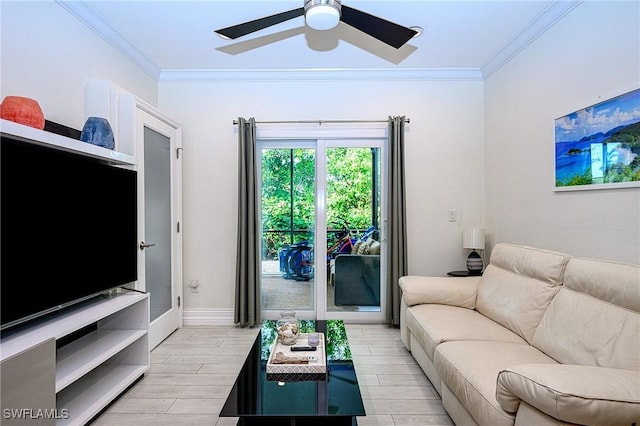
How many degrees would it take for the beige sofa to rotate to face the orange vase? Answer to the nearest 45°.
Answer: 0° — it already faces it

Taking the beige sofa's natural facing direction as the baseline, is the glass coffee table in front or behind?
in front

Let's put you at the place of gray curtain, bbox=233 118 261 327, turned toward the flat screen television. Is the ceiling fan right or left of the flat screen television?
left

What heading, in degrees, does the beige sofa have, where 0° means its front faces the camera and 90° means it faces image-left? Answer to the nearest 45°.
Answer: approximately 45°

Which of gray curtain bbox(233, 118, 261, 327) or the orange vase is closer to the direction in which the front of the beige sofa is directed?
the orange vase

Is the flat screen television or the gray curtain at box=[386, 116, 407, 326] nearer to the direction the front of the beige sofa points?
the flat screen television

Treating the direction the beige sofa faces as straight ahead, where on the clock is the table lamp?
The table lamp is roughly at 4 o'clock from the beige sofa.

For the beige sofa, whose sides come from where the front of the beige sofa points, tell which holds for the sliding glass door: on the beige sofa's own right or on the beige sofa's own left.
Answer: on the beige sofa's own right

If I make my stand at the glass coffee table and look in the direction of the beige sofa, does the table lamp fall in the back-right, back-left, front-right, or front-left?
front-left

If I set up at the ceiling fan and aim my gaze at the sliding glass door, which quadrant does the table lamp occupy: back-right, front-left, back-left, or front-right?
front-right

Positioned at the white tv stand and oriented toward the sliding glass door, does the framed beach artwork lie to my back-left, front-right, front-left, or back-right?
front-right

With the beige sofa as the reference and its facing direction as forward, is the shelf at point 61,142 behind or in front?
in front

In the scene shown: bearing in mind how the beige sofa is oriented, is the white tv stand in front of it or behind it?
in front

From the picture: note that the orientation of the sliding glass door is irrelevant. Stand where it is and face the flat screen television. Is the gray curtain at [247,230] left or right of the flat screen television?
right

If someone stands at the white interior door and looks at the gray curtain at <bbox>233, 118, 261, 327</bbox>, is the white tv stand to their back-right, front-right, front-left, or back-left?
back-right
